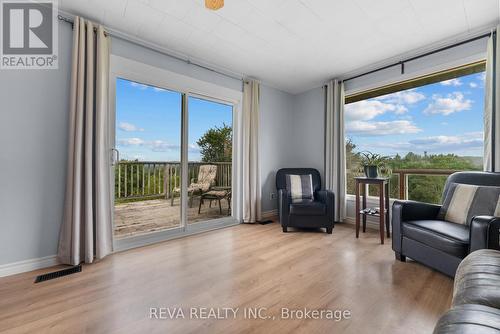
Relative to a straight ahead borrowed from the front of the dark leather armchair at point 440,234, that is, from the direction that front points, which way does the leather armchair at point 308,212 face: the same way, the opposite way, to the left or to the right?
to the left

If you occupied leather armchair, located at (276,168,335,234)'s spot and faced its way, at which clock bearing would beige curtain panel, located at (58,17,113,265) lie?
The beige curtain panel is roughly at 2 o'clock from the leather armchair.

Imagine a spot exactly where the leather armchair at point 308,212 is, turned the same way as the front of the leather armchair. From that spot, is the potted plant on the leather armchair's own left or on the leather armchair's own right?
on the leather armchair's own left

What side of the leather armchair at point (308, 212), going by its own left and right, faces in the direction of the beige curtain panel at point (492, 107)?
left

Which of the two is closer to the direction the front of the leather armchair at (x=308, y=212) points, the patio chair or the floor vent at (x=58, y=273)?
the floor vent

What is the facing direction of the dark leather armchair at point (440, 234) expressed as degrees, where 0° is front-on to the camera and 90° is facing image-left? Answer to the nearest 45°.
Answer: approximately 45°

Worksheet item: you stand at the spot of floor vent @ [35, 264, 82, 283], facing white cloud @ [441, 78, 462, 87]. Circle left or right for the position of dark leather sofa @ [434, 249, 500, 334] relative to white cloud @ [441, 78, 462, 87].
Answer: right

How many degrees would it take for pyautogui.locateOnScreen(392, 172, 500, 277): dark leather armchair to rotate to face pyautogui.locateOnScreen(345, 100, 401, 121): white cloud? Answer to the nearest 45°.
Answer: approximately 90° to its right

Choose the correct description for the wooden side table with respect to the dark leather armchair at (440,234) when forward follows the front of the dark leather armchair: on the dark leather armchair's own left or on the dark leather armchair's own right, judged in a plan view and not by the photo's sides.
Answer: on the dark leather armchair's own right
